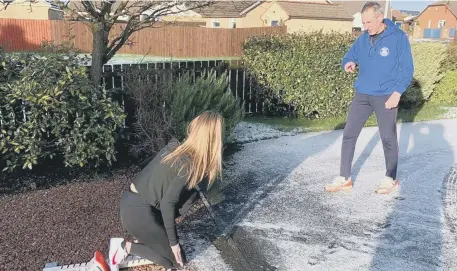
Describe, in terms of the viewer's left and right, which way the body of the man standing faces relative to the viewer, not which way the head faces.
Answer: facing the viewer and to the left of the viewer

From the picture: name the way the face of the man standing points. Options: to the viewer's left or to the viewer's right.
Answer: to the viewer's left

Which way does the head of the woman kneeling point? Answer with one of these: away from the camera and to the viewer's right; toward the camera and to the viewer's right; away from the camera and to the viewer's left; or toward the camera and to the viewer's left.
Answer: away from the camera and to the viewer's right

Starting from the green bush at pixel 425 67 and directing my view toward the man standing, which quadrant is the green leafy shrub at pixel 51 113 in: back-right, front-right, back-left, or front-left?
front-right

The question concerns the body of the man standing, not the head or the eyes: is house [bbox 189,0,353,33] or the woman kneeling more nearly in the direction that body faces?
the woman kneeling

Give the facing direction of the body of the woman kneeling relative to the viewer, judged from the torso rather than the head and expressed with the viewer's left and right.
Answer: facing to the right of the viewer

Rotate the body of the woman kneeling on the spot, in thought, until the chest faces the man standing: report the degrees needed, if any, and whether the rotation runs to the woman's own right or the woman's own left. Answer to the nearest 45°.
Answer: approximately 45° to the woman's own left

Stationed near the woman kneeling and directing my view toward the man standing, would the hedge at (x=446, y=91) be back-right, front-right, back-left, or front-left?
front-left

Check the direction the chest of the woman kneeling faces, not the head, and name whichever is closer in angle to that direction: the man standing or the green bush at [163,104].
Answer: the man standing

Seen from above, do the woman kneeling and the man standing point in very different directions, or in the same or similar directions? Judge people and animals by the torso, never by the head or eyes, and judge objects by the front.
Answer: very different directions
